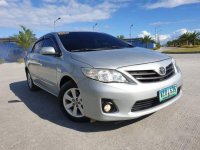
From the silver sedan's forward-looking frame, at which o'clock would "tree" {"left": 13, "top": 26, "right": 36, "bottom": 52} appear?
The tree is roughly at 7 o'clock from the silver sedan.

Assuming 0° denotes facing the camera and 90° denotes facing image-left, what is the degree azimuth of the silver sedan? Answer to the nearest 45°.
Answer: approximately 315°
